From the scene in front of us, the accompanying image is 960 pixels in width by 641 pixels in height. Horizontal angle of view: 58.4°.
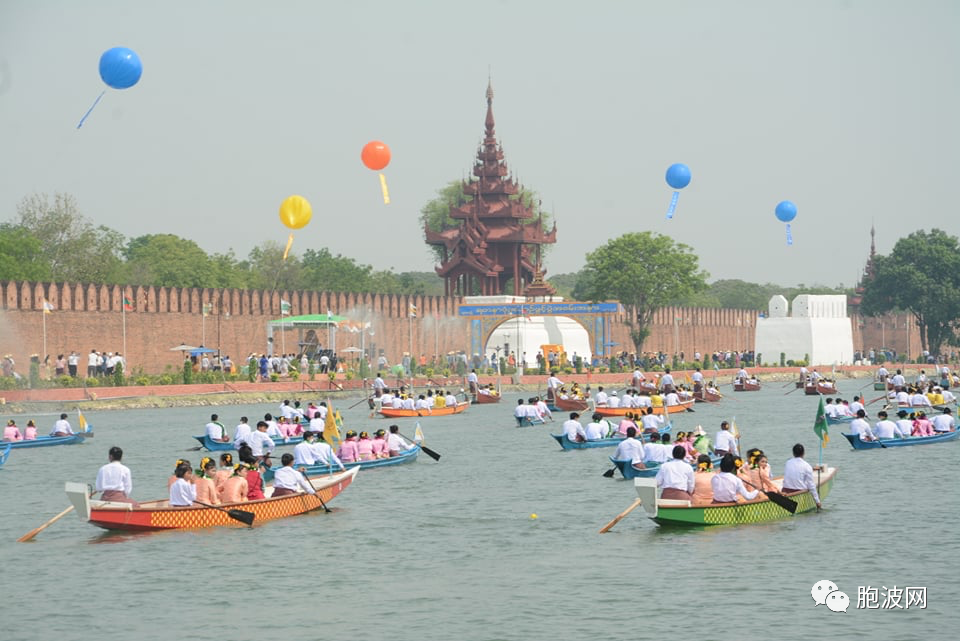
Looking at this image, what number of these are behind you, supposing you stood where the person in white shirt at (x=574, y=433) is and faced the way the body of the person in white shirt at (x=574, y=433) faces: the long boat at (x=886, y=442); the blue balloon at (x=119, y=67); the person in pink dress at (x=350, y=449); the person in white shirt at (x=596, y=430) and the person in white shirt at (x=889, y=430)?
2

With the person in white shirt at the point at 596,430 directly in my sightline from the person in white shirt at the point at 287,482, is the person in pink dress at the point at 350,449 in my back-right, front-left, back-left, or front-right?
front-left

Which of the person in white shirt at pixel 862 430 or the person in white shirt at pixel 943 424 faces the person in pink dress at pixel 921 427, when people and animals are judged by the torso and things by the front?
the person in white shirt at pixel 862 430

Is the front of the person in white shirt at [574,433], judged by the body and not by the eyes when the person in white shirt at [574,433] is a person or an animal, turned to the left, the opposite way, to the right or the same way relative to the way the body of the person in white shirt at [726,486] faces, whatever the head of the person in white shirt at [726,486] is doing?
the same way

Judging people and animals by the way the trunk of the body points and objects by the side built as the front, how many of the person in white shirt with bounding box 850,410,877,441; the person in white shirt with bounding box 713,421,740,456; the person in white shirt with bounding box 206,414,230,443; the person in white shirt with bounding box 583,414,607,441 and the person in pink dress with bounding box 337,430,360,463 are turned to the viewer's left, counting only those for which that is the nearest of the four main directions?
0

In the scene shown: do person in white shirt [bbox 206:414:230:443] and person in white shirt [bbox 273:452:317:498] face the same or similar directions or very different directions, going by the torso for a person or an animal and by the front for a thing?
same or similar directions

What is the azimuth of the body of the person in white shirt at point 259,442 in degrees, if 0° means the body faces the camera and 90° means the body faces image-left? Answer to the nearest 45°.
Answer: approximately 225°

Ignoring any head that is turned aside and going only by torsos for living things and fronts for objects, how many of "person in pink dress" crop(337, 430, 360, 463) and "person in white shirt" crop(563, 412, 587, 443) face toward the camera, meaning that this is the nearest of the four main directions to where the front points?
0

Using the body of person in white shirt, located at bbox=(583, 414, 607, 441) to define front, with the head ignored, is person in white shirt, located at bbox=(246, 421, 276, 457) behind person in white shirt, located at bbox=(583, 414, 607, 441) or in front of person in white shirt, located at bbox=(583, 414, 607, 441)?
behind
